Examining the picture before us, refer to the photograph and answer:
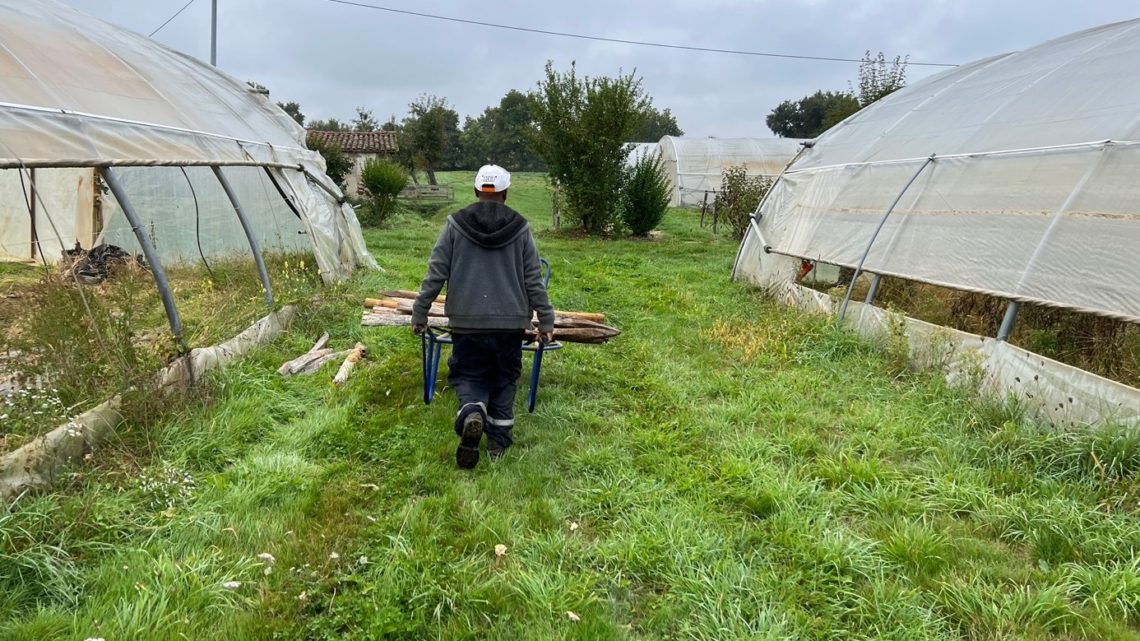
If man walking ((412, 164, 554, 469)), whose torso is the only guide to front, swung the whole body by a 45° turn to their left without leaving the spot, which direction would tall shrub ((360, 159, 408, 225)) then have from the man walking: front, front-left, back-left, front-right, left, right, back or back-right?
front-right

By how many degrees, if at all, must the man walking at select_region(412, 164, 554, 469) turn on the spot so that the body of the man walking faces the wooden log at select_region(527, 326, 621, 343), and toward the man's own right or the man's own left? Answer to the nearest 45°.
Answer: approximately 45° to the man's own right

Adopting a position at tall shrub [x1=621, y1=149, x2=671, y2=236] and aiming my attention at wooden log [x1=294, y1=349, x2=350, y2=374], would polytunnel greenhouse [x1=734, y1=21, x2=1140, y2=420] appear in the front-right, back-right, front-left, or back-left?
front-left

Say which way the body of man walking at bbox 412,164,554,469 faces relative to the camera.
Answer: away from the camera

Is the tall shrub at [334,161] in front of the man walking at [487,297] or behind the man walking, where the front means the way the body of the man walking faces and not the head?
in front

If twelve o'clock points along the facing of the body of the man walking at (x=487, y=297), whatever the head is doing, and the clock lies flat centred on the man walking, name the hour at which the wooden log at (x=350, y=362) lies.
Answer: The wooden log is roughly at 11 o'clock from the man walking.

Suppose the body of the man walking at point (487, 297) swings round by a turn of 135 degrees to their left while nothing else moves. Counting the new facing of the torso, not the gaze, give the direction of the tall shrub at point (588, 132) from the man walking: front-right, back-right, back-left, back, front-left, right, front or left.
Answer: back-right

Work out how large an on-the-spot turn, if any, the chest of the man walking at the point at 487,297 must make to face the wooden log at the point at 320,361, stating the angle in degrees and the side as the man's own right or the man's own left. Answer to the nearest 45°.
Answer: approximately 45° to the man's own left

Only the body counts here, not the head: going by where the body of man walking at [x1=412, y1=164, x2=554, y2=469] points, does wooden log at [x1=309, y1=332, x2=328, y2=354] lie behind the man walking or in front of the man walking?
in front

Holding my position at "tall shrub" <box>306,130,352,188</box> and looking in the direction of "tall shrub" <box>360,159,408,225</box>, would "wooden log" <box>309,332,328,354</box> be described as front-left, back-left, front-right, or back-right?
front-right

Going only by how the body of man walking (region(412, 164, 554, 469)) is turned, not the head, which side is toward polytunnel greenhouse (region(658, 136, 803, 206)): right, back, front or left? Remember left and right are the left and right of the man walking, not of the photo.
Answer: front

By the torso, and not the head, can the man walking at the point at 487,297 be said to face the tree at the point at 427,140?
yes

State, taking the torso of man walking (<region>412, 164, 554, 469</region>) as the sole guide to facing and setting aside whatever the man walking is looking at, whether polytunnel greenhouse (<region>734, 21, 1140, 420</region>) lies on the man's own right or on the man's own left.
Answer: on the man's own right
